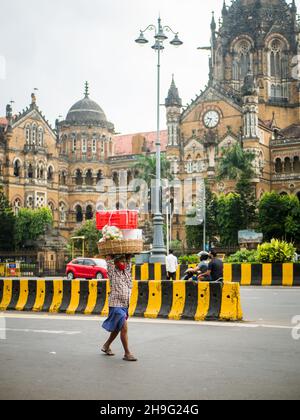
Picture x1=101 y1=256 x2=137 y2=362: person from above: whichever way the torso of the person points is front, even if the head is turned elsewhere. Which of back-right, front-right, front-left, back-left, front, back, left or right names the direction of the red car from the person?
back-left

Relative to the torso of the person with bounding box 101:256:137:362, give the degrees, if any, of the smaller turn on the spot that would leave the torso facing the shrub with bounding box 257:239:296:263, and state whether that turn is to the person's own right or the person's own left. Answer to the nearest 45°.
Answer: approximately 135° to the person's own left

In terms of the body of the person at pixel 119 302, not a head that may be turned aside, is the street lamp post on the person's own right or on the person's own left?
on the person's own left

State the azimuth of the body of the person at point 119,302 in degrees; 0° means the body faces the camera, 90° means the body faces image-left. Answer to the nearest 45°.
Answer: approximately 315°
